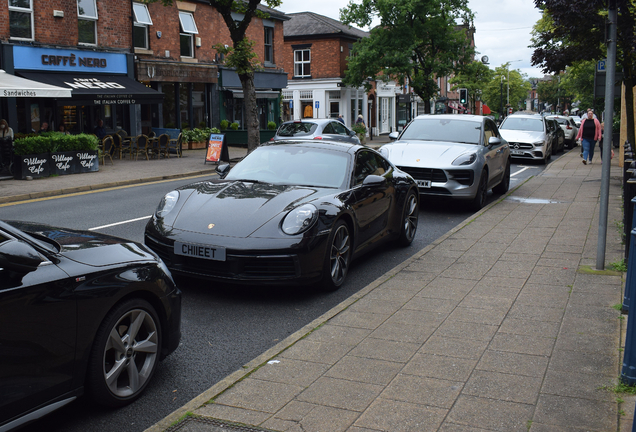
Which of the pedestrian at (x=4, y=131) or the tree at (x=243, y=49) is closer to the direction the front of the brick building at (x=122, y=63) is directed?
the tree

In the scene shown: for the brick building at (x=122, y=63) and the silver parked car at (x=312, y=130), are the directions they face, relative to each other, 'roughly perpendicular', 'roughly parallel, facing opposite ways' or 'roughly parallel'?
roughly perpendicular

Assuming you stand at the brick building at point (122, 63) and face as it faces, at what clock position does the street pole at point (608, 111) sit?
The street pole is roughly at 1 o'clock from the brick building.

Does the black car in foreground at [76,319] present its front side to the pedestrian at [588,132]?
yes

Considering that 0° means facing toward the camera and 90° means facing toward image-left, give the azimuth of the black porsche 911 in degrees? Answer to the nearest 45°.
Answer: approximately 45°

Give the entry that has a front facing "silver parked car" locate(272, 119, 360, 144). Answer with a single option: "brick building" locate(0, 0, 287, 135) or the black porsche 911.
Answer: the brick building

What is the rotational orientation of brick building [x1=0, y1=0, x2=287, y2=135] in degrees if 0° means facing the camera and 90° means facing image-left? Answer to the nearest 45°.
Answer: approximately 315°

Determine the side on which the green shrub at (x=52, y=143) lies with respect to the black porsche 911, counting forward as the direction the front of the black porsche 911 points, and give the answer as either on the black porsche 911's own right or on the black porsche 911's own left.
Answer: on the black porsche 911's own right

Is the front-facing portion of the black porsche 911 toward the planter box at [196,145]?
no

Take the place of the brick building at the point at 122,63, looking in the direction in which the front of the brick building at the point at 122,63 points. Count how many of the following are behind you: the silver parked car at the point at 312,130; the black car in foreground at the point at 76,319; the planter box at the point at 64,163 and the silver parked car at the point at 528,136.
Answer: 0

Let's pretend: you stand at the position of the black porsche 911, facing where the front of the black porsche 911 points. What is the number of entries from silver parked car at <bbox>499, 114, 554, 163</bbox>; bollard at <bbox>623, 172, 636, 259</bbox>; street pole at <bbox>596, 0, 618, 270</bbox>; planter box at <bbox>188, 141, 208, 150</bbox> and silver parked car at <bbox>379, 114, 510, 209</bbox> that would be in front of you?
0

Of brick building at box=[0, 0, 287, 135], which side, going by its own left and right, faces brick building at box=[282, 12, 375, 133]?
left
